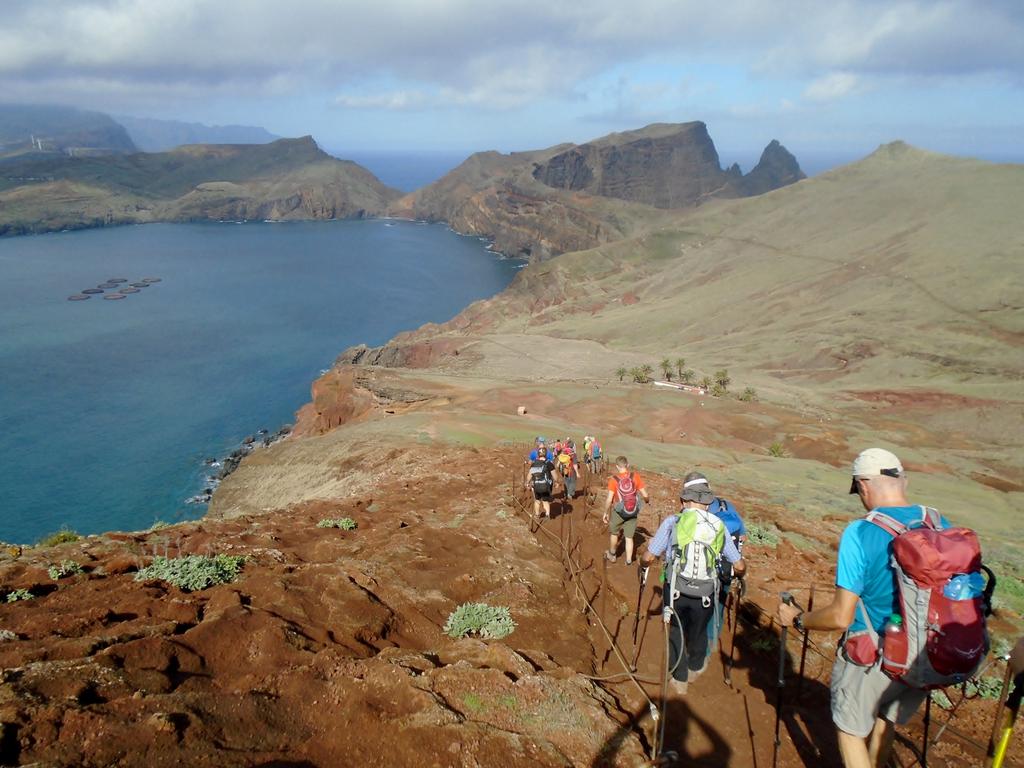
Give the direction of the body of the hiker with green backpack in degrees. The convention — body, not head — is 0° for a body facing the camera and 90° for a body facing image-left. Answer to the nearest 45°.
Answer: approximately 180°

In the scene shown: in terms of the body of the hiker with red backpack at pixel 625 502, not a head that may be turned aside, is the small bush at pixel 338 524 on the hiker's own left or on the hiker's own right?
on the hiker's own left

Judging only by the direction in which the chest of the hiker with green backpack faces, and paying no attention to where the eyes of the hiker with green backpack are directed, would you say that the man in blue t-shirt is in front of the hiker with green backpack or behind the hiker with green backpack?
behind

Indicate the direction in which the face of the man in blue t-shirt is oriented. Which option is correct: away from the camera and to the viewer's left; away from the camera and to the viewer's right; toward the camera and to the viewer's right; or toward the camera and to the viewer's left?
away from the camera and to the viewer's left

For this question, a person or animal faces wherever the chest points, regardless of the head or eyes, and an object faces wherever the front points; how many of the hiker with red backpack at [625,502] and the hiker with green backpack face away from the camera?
2

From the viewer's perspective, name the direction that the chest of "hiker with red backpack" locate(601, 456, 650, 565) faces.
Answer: away from the camera

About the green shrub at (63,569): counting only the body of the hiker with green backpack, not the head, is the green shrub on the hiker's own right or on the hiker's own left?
on the hiker's own left

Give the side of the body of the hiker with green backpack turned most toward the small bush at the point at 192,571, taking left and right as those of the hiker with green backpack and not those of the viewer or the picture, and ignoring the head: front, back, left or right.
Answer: left

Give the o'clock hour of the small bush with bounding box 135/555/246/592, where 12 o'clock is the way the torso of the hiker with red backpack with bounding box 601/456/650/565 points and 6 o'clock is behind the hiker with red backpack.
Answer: The small bush is roughly at 8 o'clock from the hiker with red backpack.
